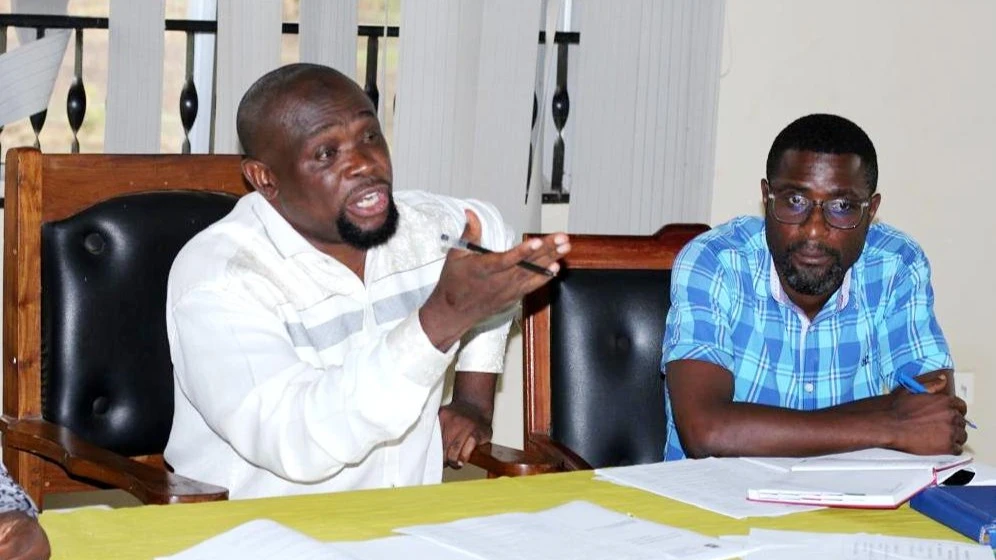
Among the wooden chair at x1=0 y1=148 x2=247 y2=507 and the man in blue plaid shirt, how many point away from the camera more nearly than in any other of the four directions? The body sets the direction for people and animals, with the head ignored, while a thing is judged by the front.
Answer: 0

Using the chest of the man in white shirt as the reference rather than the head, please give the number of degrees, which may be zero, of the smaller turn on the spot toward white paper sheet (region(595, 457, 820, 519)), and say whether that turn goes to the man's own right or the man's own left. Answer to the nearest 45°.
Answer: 0° — they already face it

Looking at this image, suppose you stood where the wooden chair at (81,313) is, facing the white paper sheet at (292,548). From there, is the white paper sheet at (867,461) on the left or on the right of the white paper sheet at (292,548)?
left

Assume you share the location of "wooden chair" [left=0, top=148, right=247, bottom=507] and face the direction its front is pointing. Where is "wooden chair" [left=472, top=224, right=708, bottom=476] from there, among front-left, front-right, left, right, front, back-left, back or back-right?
front-left

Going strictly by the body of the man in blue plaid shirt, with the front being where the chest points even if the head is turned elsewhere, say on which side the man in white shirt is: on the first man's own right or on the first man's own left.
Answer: on the first man's own right

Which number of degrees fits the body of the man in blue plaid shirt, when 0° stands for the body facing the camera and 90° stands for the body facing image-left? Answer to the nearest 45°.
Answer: approximately 0°

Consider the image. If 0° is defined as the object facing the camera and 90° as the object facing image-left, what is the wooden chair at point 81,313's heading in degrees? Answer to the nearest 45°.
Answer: approximately 315°

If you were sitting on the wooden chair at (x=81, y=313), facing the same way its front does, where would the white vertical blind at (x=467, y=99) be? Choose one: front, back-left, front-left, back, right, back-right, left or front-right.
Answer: left

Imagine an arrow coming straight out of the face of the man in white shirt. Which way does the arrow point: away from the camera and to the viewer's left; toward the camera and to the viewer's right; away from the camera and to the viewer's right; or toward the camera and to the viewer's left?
toward the camera and to the viewer's right

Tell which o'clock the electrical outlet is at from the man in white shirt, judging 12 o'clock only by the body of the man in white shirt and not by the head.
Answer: The electrical outlet is roughly at 9 o'clock from the man in white shirt.

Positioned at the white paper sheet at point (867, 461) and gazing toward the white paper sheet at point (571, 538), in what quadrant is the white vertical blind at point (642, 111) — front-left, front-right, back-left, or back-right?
back-right

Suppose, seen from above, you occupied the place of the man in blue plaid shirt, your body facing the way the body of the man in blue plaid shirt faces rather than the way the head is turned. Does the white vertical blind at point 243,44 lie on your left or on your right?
on your right

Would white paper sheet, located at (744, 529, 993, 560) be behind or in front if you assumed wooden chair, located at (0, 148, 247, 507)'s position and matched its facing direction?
in front
